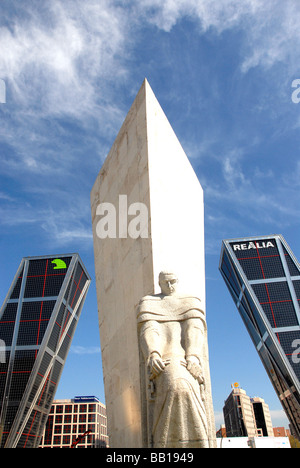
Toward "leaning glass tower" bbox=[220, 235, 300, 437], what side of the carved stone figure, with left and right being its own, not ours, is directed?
back

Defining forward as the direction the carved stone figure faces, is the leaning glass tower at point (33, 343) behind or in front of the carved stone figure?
behind

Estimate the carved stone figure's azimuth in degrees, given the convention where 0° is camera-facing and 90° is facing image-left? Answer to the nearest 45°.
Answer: approximately 0°
